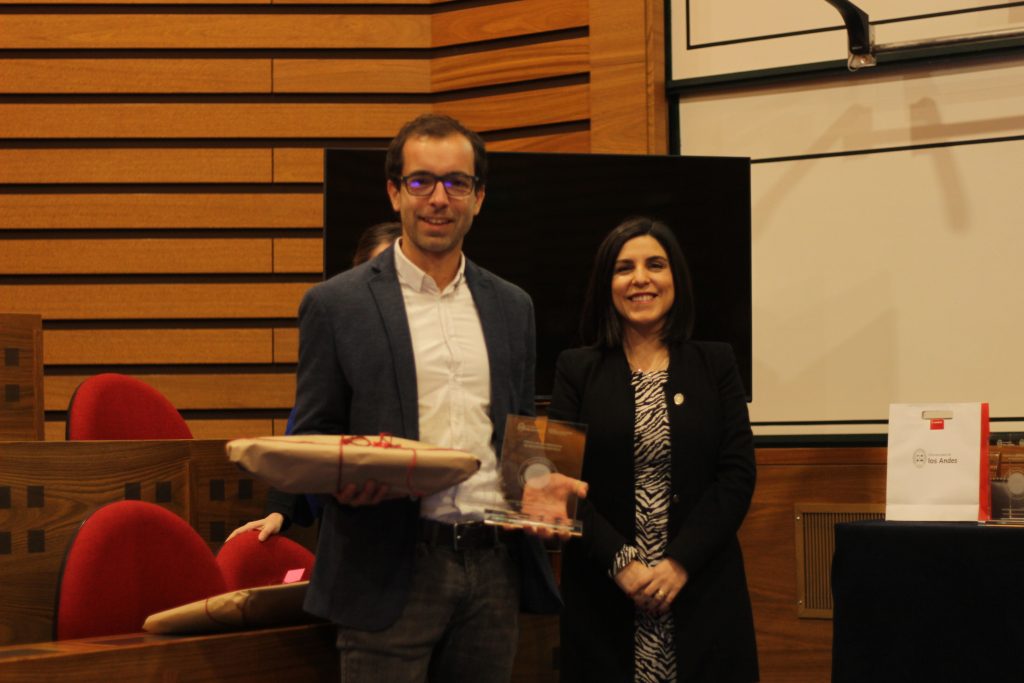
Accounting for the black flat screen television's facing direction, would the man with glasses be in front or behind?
in front

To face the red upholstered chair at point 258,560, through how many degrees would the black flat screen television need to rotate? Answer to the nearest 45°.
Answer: approximately 45° to its right

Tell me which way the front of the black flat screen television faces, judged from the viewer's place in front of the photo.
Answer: facing the viewer

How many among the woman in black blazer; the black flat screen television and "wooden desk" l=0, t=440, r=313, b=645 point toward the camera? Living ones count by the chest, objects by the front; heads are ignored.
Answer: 3

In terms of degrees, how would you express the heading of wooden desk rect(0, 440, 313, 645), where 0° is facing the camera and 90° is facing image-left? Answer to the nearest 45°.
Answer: approximately 0°

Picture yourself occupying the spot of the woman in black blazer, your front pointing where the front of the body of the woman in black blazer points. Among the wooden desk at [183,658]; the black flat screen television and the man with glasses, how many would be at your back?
1

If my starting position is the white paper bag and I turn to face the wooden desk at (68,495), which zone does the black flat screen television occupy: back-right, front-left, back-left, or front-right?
front-right

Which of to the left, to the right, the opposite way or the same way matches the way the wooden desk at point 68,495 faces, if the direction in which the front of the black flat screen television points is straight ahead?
the same way

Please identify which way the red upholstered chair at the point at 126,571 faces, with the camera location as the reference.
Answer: facing the viewer and to the right of the viewer

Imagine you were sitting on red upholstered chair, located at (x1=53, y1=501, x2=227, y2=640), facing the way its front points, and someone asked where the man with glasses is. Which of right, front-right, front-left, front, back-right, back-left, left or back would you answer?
front

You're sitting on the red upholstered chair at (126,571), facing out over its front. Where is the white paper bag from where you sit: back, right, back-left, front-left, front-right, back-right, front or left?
front-left

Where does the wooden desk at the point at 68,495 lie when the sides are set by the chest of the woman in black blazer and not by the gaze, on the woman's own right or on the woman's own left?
on the woman's own right

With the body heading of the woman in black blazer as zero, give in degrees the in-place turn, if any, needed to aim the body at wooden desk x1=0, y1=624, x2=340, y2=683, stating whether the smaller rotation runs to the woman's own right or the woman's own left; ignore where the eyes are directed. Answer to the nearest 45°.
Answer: approximately 45° to the woman's own right

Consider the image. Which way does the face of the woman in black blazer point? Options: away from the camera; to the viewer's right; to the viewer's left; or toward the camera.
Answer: toward the camera
